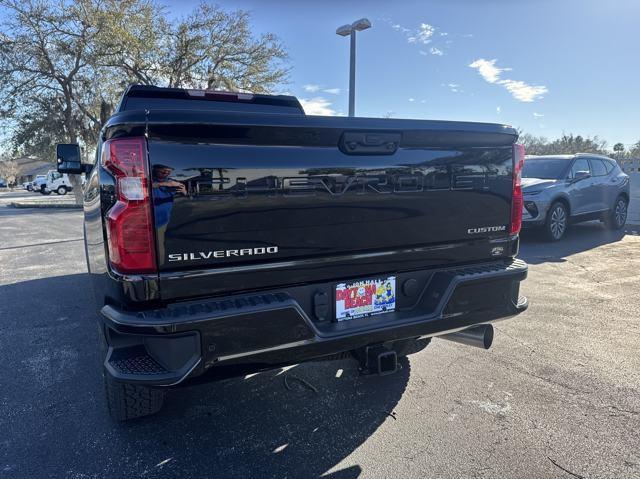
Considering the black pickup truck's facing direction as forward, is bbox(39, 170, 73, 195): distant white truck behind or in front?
in front

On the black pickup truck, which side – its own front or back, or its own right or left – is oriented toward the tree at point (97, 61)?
front

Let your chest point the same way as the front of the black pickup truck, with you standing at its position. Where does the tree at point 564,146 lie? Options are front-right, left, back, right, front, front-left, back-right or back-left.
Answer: right

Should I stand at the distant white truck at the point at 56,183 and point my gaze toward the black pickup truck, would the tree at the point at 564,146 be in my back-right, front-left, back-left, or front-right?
front-left

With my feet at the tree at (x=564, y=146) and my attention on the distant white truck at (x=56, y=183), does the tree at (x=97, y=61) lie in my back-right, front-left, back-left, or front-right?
front-left

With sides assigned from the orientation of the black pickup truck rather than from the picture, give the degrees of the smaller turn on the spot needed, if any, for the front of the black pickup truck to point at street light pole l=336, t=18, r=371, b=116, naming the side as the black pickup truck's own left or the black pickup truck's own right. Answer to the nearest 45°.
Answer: approximately 45° to the black pickup truck's own right

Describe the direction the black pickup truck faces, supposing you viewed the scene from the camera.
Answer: facing away from the viewer and to the left of the viewer
